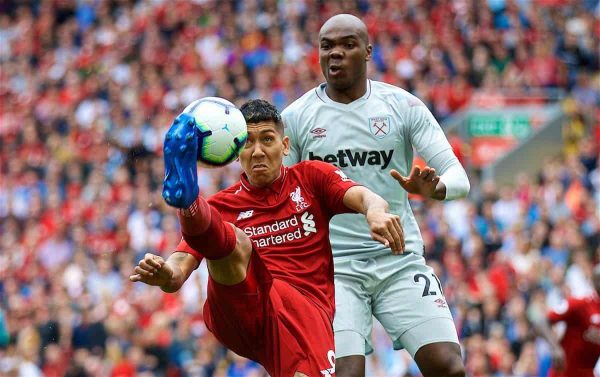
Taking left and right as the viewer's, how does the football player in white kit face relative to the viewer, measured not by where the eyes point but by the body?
facing the viewer

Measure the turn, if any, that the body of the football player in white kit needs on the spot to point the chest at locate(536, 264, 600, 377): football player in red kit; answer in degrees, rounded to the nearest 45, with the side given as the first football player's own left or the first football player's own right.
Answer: approximately 135° to the first football player's own left

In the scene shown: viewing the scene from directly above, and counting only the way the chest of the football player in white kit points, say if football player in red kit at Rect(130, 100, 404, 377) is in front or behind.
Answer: in front
